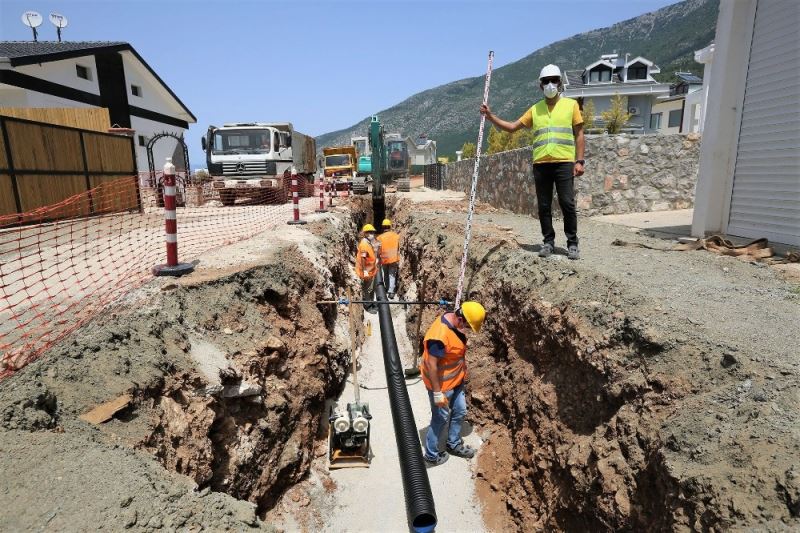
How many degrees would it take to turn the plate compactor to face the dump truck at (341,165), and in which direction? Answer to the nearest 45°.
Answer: approximately 180°

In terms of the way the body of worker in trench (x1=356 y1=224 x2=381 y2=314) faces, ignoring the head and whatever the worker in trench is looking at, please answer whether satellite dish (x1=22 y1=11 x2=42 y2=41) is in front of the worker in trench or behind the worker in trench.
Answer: behind

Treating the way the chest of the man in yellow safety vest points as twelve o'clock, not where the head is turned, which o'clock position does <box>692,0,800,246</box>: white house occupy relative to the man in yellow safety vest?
The white house is roughly at 8 o'clock from the man in yellow safety vest.

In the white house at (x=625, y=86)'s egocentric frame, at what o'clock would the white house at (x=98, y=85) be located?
the white house at (x=98, y=85) is roughly at 1 o'clock from the white house at (x=625, y=86).

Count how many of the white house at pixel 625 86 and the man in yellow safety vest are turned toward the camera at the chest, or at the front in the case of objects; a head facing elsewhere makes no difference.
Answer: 2

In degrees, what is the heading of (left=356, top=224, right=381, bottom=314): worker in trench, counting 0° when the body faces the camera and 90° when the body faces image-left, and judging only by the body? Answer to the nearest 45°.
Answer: approximately 315°

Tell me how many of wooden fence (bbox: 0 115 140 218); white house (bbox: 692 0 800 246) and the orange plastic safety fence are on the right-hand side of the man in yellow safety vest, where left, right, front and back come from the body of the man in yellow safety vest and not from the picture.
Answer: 2

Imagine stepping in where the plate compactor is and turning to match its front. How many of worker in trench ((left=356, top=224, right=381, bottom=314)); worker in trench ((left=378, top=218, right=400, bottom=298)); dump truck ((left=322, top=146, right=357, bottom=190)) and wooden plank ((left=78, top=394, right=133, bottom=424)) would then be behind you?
3

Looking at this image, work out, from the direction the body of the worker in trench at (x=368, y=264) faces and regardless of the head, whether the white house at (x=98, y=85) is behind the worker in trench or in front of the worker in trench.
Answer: behind

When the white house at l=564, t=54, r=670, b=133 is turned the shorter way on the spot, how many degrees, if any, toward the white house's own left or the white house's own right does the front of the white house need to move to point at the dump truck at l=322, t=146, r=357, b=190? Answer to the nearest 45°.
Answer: approximately 45° to the white house's own right
